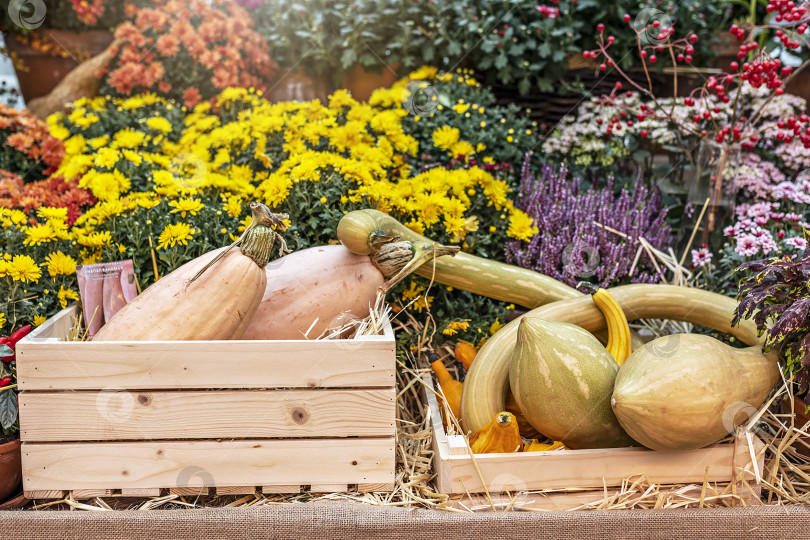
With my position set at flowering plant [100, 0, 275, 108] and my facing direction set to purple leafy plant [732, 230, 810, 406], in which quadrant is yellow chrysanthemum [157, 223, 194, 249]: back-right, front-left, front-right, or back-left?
front-right

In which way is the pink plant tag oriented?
toward the camera

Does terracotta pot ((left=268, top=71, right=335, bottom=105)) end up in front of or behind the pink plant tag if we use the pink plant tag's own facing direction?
behind

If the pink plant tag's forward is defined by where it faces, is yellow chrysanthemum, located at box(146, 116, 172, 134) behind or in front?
behind

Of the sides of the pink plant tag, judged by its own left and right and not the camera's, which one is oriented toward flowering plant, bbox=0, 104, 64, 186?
back

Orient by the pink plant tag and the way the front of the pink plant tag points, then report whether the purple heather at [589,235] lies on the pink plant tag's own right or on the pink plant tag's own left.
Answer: on the pink plant tag's own left

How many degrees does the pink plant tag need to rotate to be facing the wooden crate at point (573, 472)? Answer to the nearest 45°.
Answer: approximately 45° to its left

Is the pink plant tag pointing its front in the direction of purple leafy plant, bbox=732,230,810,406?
no
